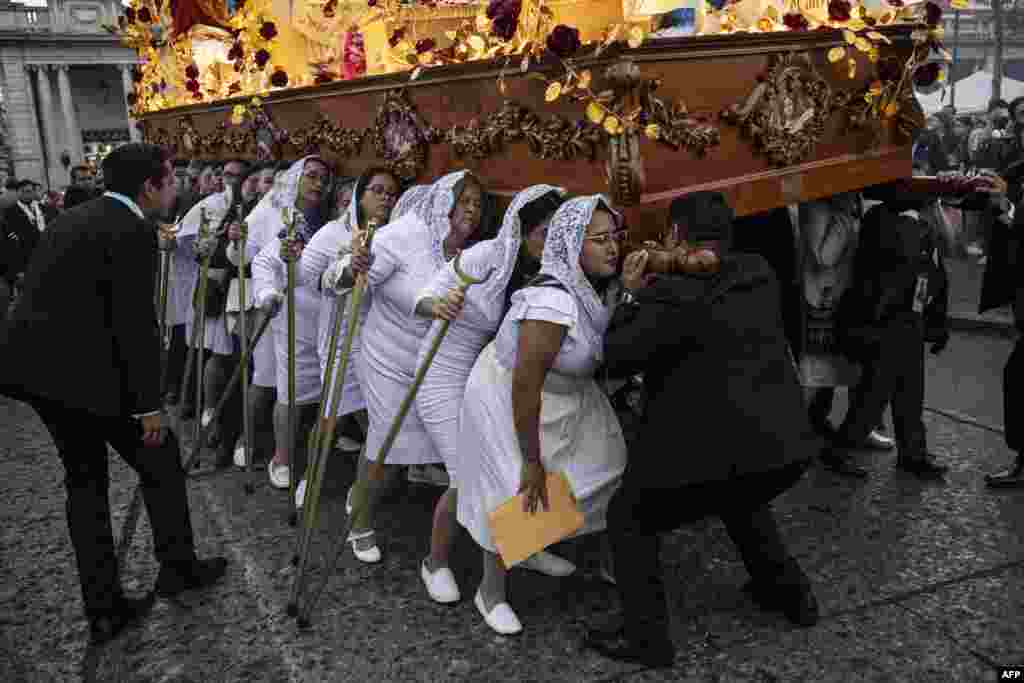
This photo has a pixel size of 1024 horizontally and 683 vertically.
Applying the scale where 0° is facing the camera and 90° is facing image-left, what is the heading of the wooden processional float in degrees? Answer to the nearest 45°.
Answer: approximately 315°

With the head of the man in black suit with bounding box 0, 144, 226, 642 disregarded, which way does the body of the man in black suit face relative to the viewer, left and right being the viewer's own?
facing away from the viewer and to the right of the viewer

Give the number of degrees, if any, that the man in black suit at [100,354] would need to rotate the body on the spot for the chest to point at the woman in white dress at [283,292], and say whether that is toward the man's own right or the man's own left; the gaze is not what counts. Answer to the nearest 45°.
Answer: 0° — they already face them

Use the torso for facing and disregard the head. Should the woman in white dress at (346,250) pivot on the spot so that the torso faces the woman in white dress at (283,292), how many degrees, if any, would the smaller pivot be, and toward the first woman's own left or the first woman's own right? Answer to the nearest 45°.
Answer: approximately 180°

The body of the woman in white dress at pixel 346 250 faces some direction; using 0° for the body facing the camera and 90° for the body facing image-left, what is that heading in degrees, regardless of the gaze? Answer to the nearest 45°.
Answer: approximately 315°

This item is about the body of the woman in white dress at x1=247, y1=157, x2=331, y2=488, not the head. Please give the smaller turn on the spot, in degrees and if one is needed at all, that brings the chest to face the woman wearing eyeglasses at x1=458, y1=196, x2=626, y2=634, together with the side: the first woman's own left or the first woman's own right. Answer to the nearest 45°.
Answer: approximately 45° to the first woman's own right

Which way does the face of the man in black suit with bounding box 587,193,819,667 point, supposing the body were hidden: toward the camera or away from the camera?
away from the camera
